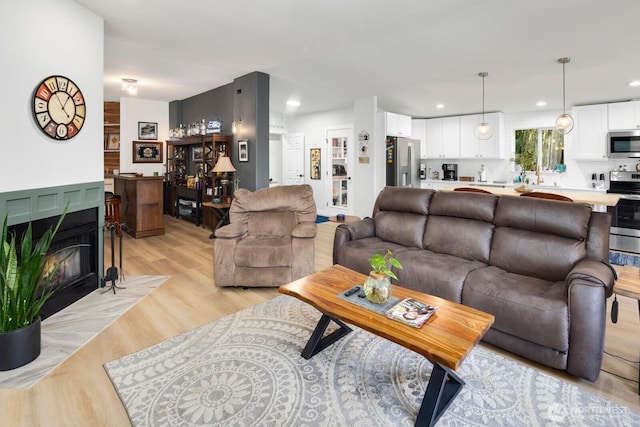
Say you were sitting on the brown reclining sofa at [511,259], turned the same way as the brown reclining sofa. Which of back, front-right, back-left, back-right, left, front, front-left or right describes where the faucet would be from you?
back-right

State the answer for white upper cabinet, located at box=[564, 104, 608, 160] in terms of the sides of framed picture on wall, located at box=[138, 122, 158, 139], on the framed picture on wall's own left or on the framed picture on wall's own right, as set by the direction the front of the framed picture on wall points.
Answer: on the framed picture on wall's own left

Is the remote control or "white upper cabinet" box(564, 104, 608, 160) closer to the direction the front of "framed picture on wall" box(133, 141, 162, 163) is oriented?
the remote control
